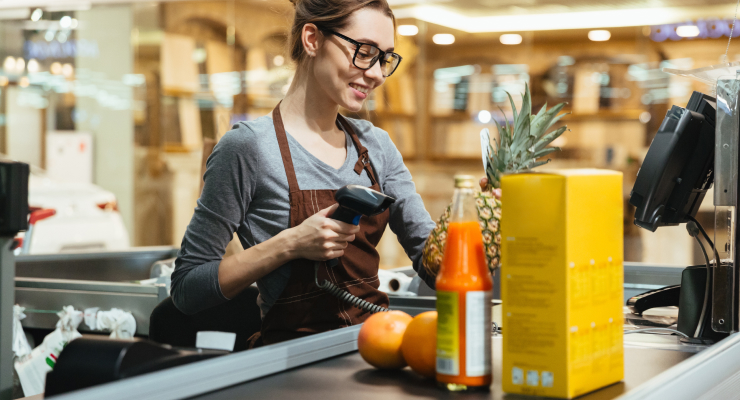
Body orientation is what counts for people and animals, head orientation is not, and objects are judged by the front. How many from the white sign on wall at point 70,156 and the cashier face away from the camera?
0

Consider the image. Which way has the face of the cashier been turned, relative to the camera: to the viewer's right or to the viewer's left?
to the viewer's right

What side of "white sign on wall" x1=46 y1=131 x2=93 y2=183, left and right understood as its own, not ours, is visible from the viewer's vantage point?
front

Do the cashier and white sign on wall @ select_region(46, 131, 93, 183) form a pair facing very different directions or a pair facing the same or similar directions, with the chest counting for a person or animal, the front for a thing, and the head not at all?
same or similar directions

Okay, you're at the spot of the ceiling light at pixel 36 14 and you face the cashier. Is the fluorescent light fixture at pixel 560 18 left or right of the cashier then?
left

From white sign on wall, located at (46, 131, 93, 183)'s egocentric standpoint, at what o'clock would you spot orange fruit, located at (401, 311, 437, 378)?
The orange fruit is roughly at 12 o'clock from the white sign on wall.

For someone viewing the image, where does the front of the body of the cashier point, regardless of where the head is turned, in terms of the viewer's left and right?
facing the viewer and to the right of the viewer

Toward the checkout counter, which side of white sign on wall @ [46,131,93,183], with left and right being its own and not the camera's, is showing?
front

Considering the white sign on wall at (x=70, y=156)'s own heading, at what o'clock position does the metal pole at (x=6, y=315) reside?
The metal pole is roughly at 12 o'clock from the white sign on wall.

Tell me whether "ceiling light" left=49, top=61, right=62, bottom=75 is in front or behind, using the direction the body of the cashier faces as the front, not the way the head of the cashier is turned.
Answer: behind
